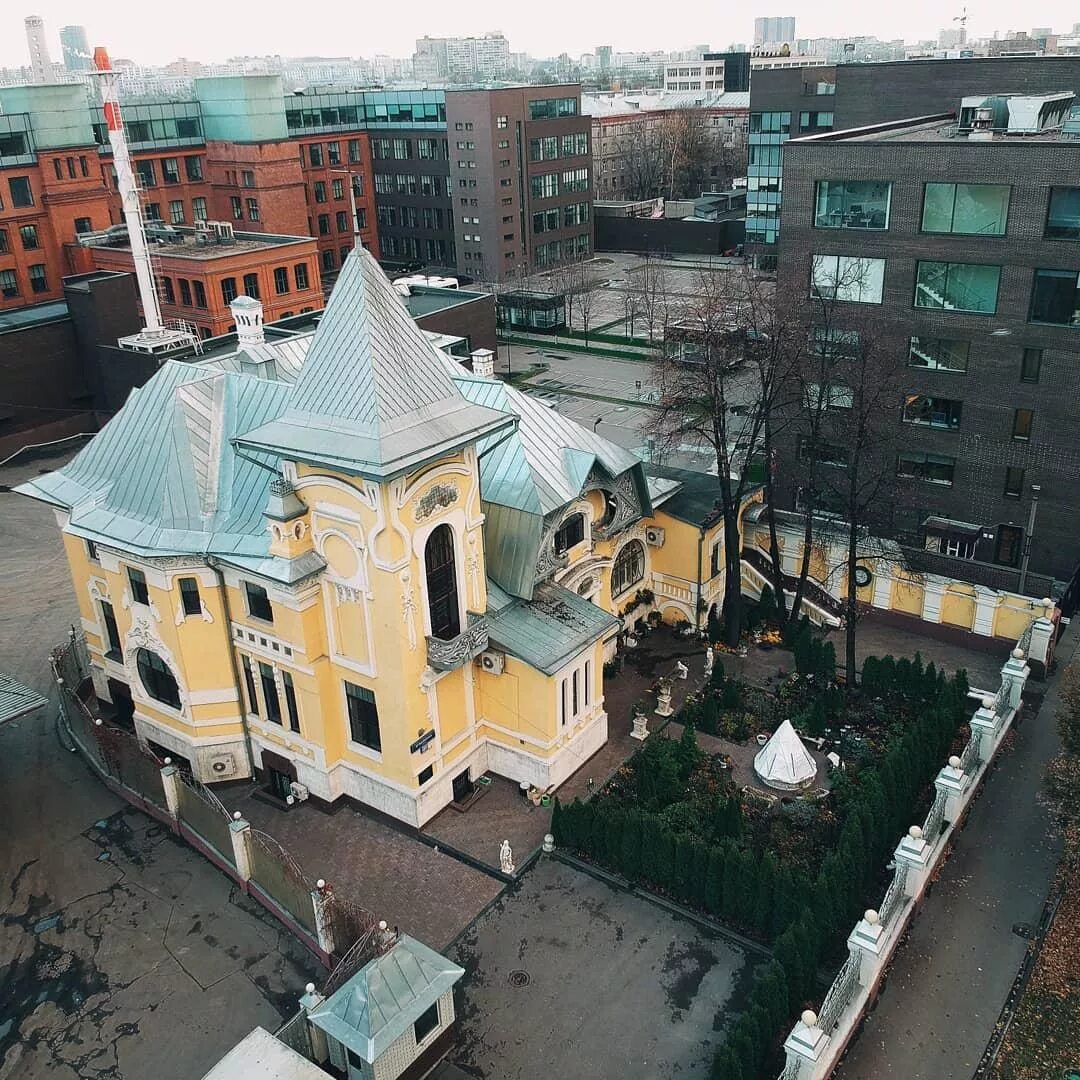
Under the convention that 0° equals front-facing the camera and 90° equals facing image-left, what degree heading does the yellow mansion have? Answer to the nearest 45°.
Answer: approximately 315°

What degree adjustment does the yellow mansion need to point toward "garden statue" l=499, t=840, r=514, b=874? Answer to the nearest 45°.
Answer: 0° — it already faces it

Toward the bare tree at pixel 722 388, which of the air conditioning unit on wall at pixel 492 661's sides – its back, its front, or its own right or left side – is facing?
back

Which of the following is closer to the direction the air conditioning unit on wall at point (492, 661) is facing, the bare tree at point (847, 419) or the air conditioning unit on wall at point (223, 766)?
the air conditioning unit on wall

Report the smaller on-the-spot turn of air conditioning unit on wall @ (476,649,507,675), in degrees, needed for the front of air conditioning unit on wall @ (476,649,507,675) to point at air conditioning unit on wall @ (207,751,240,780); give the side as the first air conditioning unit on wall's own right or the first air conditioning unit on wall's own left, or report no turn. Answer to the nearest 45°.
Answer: approximately 45° to the first air conditioning unit on wall's own right

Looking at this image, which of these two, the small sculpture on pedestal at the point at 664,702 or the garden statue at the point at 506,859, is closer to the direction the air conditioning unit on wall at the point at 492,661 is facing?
the garden statue

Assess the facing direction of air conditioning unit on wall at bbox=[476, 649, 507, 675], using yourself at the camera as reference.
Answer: facing the viewer and to the left of the viewer

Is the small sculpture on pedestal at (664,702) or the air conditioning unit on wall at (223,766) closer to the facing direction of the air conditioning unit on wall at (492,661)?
the air conditioning unit on wall

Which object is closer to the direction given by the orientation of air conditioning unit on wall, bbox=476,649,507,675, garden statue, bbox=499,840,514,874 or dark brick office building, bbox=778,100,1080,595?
the garden statue
